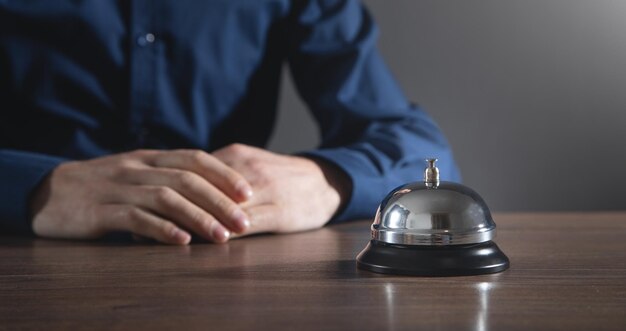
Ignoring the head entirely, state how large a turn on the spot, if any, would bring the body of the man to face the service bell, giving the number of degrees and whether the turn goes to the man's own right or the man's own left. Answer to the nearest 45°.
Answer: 0° — they already face it

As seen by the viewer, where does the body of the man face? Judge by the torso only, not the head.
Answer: toward the camera

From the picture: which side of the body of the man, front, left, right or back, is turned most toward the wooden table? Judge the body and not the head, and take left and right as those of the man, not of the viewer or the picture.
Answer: front
